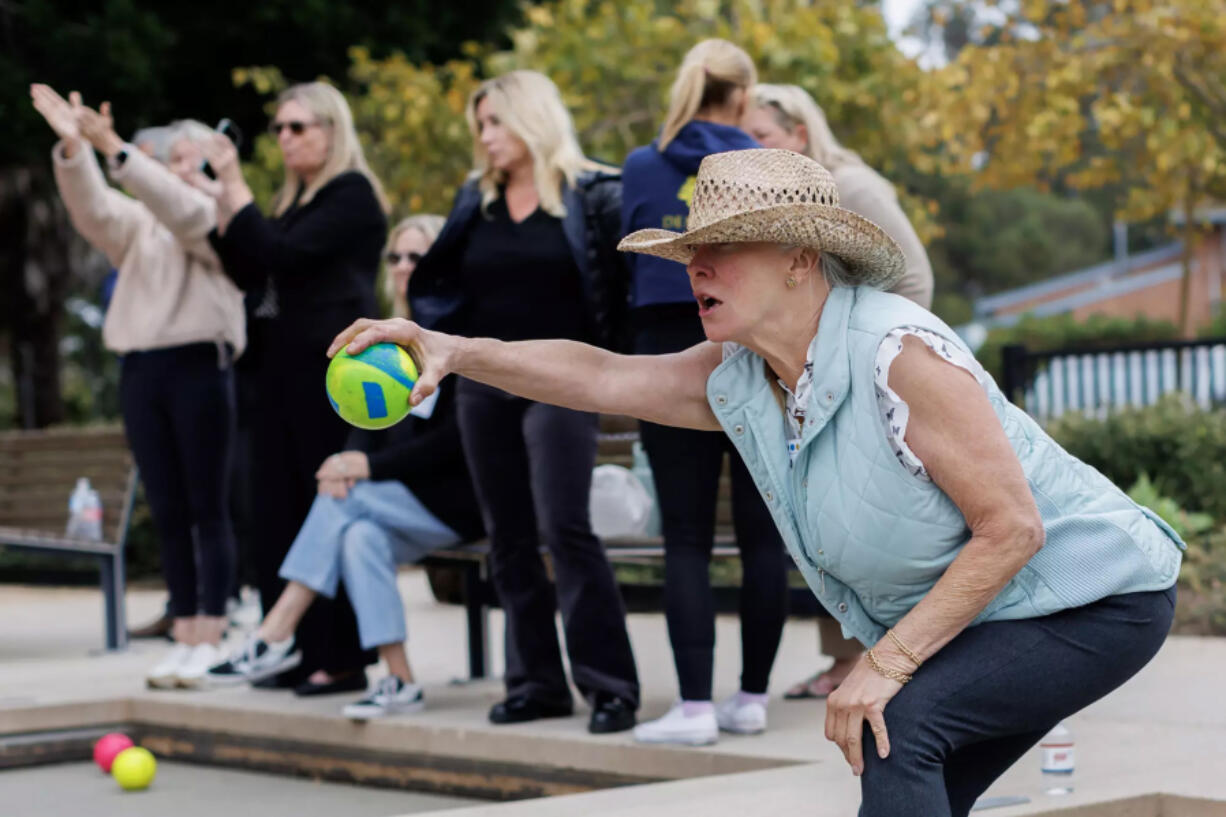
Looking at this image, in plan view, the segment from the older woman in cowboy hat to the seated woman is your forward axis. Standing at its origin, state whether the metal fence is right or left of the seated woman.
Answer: right

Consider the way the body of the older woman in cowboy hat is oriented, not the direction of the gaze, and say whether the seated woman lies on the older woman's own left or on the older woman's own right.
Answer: on the older woman's own right

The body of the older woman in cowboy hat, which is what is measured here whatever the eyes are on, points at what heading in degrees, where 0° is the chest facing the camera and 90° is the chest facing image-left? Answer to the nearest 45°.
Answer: approximately 90°

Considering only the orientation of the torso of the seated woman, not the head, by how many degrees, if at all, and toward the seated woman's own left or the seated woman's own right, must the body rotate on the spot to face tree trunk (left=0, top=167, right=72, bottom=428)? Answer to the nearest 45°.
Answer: approximately 135° to the seated woman's own right

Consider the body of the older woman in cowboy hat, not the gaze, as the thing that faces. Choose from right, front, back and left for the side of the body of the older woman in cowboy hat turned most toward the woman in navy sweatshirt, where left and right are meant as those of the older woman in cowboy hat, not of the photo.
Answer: right

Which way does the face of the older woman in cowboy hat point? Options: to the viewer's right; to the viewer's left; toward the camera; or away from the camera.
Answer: to the viewer's left

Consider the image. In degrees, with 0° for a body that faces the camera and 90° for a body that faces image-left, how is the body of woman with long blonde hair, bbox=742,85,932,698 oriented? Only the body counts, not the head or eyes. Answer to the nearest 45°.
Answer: approximately 90°

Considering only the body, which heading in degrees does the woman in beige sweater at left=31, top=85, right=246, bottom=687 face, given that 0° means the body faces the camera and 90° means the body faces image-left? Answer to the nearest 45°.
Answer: approximately 45°
